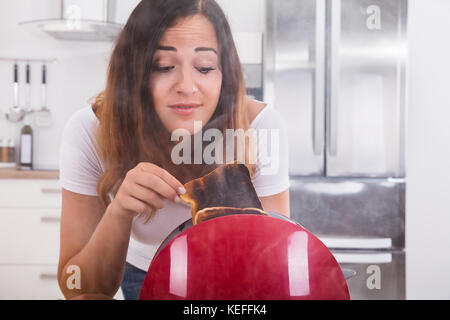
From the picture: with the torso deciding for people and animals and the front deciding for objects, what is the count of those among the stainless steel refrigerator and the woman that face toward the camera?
2

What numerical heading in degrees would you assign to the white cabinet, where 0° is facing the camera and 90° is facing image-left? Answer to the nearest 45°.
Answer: approximately 0°

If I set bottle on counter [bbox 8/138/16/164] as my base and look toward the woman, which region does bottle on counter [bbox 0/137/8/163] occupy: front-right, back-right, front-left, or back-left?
back-right

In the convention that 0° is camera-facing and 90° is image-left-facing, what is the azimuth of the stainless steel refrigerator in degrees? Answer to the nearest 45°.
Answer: approximately 0°
